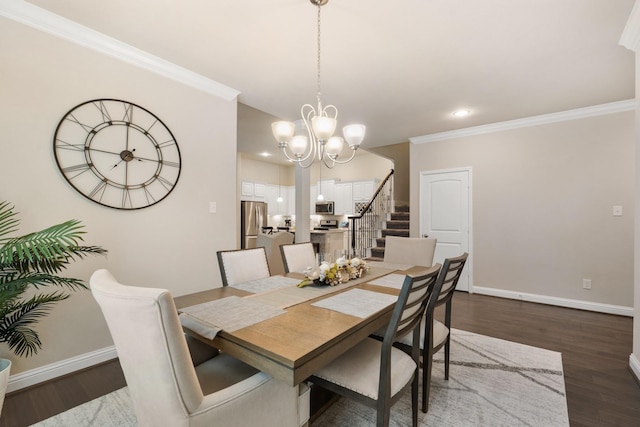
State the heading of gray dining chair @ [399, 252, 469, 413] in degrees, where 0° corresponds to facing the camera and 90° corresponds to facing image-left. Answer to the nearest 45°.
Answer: approximately 135°

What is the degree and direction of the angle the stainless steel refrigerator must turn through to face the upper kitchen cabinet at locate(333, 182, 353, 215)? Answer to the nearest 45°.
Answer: approximately 45° to its left

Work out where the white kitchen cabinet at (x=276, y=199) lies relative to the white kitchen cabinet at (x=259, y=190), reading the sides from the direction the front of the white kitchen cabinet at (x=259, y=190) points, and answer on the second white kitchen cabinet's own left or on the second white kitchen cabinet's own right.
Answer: on the second white kitchen cabinet's own left

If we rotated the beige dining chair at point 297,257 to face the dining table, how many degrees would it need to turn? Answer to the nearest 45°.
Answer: approximately 45° to its right

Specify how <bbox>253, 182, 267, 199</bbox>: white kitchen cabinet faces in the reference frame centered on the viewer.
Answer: facing the viewer and to the right of the viewer

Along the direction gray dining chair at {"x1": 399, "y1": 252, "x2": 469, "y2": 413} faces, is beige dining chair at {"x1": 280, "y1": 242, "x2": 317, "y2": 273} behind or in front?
in front

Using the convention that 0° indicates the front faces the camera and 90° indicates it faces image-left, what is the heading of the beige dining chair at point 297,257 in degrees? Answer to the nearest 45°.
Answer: approximately 315°

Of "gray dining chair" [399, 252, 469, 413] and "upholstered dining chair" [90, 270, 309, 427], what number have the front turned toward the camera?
0

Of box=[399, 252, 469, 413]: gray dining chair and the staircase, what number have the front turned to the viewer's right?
0

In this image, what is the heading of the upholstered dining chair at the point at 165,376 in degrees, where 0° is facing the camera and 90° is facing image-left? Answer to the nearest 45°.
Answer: approximately 225°

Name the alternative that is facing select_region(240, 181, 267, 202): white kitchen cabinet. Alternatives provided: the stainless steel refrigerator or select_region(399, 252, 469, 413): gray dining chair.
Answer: the gray dining chair

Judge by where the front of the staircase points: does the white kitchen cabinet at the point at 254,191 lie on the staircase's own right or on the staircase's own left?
on the staircase's own right

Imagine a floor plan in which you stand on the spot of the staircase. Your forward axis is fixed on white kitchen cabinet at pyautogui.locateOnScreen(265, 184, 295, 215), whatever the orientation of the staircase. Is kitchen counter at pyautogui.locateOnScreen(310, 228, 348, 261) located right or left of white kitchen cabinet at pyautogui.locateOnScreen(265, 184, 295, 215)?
left

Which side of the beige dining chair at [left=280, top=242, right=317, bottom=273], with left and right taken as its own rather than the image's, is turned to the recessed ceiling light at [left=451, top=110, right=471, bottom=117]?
left
